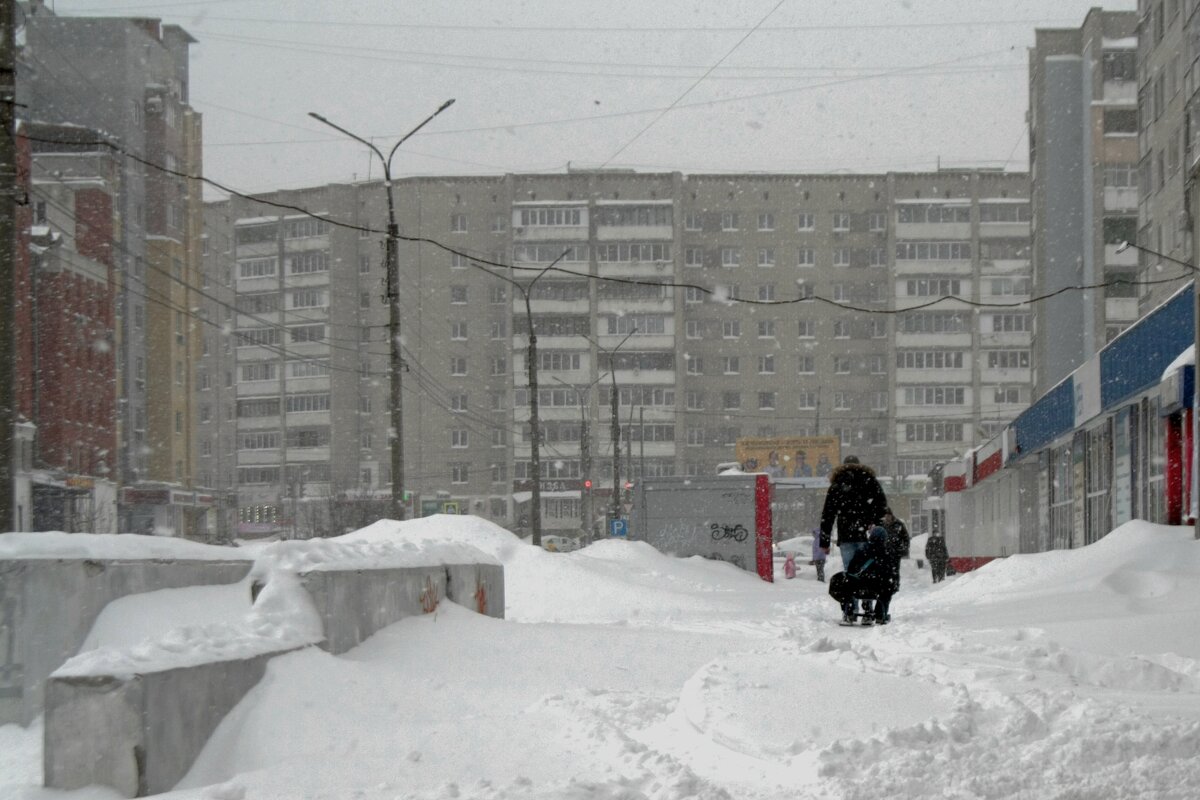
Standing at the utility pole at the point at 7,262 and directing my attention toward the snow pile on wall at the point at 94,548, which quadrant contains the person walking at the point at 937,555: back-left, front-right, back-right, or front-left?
back-left

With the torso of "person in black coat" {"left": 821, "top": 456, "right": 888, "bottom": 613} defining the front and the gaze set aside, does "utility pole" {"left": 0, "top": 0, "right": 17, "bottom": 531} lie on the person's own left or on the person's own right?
on the person's own left

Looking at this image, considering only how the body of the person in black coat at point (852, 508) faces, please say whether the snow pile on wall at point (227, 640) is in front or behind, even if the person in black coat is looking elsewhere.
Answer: behind

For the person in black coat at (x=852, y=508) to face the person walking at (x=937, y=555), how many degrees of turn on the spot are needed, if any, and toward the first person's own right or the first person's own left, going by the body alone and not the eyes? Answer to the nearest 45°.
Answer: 0° — they already face them

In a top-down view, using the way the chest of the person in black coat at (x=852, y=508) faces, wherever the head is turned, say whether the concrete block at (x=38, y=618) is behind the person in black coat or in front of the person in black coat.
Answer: behind

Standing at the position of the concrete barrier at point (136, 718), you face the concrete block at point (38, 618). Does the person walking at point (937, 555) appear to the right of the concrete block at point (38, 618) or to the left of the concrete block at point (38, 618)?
right

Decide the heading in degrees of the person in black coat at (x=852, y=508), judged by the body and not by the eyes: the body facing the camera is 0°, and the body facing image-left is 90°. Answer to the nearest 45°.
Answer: approximately 180°

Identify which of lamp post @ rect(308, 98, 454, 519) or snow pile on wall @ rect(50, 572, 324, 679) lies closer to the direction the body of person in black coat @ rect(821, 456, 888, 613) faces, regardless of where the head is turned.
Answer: the lamp post

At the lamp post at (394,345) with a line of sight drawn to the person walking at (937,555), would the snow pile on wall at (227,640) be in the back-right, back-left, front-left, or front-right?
back-right
